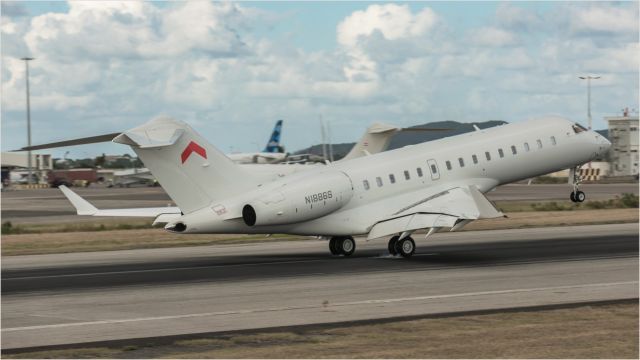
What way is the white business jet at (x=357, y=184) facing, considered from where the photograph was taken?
facing away from the viewer and to the right of the viewer
